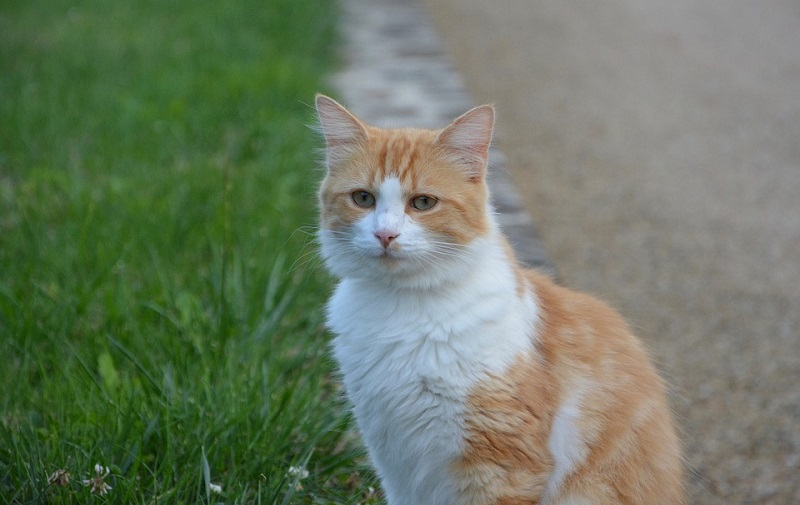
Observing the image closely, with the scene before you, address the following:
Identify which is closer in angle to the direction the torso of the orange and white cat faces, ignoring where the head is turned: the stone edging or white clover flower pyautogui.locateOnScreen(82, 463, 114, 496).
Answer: the white clover flower

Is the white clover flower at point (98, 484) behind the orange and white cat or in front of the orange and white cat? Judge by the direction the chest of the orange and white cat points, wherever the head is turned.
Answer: in front

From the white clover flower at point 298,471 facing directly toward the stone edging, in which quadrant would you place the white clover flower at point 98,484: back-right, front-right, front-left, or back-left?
back-left
